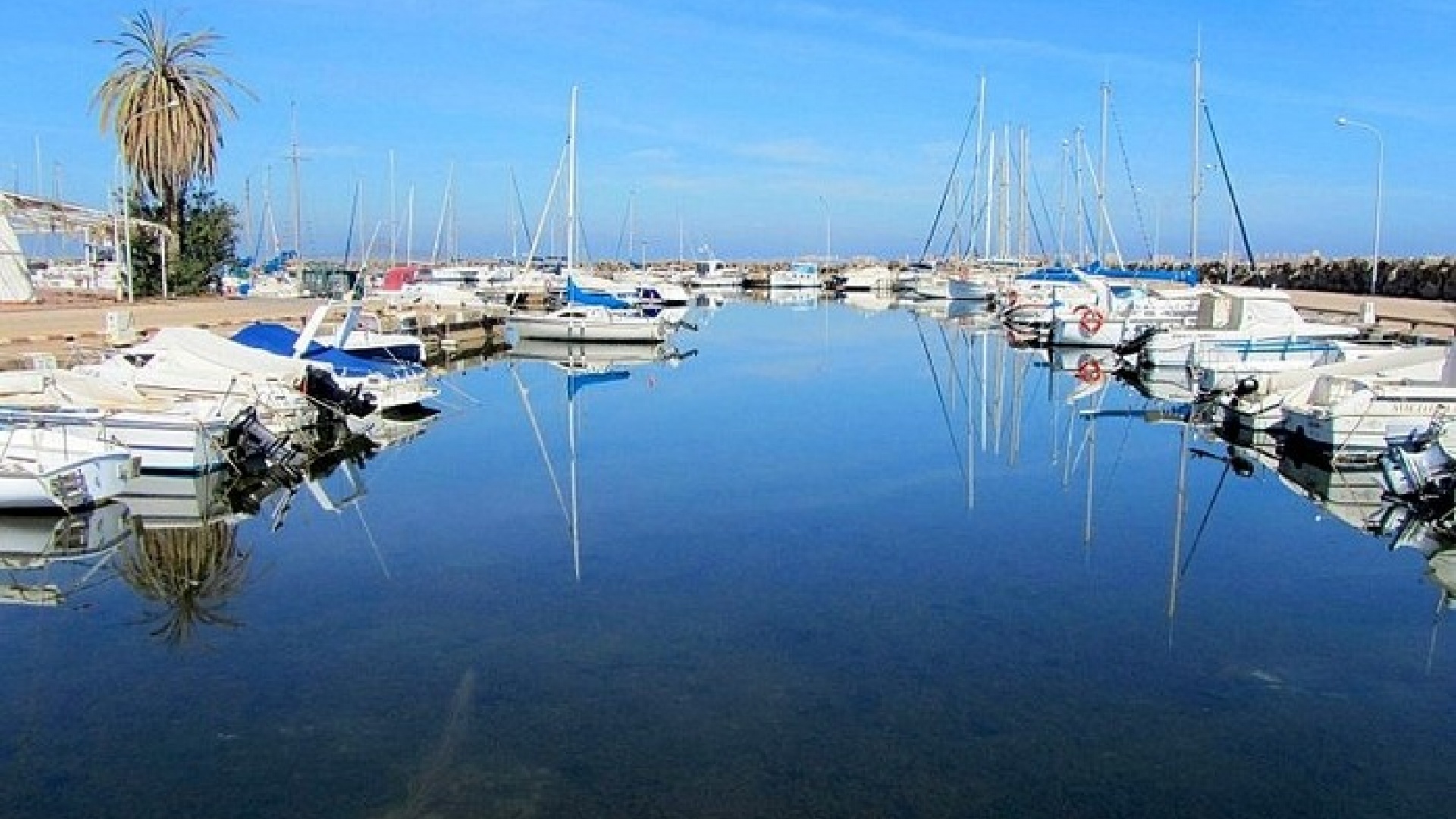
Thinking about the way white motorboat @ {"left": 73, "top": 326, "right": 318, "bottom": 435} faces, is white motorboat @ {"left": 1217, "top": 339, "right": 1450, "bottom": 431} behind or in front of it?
behind

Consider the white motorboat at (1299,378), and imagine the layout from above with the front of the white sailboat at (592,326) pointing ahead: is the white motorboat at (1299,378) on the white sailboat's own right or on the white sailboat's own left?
on the white sailboat's own left

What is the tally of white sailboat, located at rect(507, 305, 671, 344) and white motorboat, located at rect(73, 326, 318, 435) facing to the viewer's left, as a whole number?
2

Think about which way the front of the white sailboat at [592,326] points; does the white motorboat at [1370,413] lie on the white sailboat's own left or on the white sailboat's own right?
on the white sailboat's own left

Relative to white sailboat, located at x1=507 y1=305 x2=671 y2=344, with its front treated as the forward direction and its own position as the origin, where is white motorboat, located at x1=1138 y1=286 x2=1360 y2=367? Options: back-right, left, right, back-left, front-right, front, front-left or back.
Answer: back-left

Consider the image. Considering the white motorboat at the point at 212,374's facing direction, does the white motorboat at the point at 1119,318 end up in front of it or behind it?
behind

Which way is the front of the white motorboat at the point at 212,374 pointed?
to the viewer's left

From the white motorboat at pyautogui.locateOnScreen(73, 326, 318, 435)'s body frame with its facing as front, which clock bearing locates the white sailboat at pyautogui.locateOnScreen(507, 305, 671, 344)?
the white sailboat at pyautogui.locateOnScreen(507, 305, 671, 344) is roughly at 4 o'clock from the white motorboat at pyautogui.locateOnScreen(73, 326, 318, 435).

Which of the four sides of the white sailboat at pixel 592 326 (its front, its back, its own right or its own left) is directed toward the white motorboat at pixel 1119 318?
back

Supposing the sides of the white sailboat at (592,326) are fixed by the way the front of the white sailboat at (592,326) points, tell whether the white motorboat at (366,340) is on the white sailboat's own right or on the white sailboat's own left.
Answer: on the white sailboat's own left

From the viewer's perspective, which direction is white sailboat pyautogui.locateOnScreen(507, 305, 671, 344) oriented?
to the viewer's left

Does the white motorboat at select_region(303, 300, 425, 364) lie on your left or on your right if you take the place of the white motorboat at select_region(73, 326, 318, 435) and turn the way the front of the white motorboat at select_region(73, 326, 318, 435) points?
on your right
